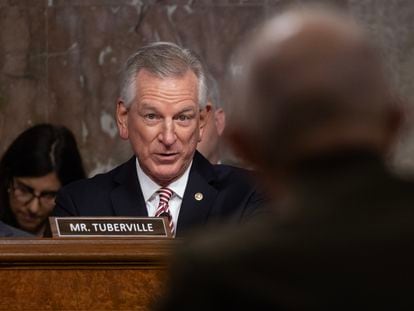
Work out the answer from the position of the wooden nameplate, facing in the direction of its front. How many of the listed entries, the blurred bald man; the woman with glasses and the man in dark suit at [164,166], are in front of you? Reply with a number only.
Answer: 1

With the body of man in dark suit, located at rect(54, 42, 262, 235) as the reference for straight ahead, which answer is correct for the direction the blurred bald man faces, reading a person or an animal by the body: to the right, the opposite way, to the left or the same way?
the opposite way

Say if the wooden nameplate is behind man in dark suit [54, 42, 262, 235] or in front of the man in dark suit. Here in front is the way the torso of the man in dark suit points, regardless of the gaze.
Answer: in front

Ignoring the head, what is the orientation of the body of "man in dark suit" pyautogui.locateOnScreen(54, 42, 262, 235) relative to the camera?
toward the camera

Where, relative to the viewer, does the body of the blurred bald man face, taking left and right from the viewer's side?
facing away from the viewer

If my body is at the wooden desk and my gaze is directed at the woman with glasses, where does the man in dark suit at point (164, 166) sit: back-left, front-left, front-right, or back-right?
front-right

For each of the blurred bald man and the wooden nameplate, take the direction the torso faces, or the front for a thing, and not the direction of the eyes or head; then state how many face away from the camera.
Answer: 1

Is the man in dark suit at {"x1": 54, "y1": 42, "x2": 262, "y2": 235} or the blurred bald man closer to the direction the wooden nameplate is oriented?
the blurred bald man

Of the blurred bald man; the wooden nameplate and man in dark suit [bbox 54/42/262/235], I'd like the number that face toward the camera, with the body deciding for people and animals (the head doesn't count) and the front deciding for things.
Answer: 2

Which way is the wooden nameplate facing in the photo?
toward the camera

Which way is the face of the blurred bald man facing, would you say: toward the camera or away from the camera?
away from the camera

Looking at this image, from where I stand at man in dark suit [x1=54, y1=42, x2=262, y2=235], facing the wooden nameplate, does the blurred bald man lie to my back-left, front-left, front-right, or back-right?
front-left

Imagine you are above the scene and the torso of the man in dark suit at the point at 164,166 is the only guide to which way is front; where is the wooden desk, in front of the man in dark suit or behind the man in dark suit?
in front
